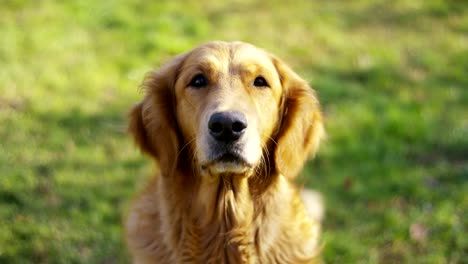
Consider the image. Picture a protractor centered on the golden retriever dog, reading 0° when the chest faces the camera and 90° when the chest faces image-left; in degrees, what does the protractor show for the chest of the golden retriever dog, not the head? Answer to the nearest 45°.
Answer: approximately 0°
